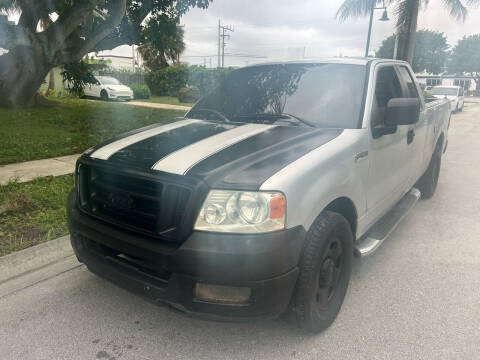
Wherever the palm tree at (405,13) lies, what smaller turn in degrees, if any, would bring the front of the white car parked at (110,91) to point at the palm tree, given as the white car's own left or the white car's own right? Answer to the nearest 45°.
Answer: approximately 45° to the white car's own left

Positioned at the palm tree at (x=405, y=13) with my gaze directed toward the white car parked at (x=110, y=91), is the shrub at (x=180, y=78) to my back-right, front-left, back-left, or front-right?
front-right

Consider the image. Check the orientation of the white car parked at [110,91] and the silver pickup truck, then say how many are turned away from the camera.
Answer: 0

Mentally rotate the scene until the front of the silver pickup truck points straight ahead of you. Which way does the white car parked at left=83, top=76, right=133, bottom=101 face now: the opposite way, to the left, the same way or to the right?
to the left

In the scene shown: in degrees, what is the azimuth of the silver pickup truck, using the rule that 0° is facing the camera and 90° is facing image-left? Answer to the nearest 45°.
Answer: approximately 45°

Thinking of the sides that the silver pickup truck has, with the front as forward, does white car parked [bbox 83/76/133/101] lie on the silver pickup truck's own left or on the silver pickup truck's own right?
on the silver pickup truck's own right

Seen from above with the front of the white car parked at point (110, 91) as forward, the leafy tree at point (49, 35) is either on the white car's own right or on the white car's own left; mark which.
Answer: on the white car's own right

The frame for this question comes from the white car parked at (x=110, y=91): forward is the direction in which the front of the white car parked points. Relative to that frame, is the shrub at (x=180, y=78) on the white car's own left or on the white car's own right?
on the white car's own left

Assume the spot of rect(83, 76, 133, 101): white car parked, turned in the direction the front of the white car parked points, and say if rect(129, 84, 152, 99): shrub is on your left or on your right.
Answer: on your left

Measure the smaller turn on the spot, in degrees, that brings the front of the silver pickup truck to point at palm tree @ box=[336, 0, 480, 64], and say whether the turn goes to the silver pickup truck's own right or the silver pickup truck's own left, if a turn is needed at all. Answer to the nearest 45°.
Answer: approximately 135° to the silver pickup truck's own right

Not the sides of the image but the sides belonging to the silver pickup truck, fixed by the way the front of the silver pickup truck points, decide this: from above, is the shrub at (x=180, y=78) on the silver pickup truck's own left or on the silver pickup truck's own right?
on the silver pickup truck's own right

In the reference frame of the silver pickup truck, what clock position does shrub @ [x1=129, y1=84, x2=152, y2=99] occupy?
The shrub is roughly at 4 o'clock from the silver pickup truck.

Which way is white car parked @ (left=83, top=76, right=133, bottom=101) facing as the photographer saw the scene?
facing the viewer and to the right of the viewer

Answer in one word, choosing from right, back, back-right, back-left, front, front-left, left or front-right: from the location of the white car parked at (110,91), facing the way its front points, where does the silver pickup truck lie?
front-right
